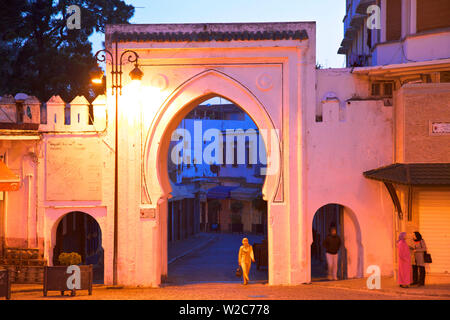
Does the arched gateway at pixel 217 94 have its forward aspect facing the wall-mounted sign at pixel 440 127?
no

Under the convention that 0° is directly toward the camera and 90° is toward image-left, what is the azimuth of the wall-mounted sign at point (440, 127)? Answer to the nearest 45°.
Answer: approximately 0°

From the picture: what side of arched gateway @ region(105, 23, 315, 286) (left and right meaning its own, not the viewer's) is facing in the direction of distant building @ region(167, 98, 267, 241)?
back

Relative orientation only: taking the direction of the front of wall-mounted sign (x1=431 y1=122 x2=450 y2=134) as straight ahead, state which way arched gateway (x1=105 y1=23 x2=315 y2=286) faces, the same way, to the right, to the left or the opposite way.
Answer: the same way

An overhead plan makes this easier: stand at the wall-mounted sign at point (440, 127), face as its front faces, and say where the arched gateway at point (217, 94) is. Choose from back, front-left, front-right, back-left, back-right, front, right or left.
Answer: right

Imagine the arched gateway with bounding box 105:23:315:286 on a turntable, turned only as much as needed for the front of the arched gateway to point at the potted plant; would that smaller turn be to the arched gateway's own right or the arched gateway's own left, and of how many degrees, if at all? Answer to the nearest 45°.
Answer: approximately 45° to the arched gateway's own right

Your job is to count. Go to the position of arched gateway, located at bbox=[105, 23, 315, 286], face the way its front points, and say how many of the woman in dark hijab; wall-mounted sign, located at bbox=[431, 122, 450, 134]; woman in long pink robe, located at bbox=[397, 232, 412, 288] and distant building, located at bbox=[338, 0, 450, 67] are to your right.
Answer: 0

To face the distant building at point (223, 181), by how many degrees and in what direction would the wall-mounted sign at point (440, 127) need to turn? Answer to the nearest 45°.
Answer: approximately 135° to its right

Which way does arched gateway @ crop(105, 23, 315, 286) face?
toward the camera

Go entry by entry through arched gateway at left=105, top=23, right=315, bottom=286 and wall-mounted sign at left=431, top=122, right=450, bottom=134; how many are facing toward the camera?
2
